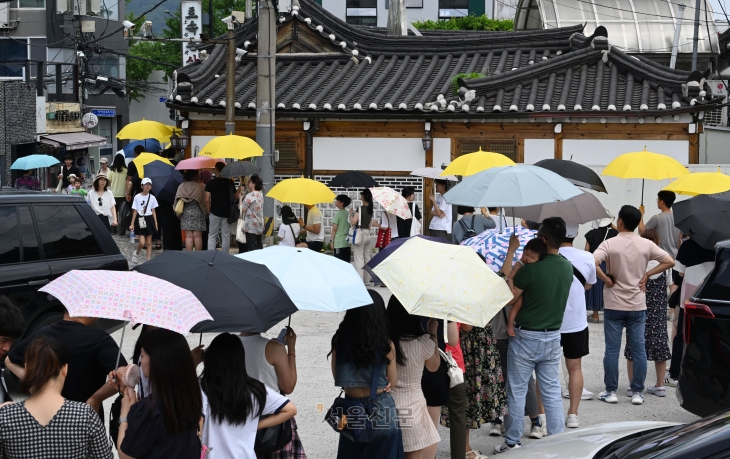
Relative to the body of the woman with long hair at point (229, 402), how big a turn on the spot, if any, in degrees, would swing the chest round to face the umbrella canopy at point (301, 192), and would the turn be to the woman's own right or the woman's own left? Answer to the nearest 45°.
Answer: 0° — they already face it

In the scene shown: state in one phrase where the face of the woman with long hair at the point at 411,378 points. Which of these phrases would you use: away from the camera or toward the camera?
away from the camera

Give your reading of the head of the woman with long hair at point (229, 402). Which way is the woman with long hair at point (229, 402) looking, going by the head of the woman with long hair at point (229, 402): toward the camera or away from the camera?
away from the camera

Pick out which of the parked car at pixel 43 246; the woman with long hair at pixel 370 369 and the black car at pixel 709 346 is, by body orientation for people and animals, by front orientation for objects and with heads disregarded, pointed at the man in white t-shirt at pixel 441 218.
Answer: the woman with long hair

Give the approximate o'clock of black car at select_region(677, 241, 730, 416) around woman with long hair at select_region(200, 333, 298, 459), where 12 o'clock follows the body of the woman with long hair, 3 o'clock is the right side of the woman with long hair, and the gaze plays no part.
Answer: The black car is roughly at 2 o'clock from the woman with long hair.

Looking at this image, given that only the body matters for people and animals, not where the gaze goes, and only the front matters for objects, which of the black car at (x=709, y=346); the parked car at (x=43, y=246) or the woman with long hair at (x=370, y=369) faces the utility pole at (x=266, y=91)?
the woman with long hair

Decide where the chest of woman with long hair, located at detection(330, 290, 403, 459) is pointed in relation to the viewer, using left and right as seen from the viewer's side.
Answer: facing away from the viewer

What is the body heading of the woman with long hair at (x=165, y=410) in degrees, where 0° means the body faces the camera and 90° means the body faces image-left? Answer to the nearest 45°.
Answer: approximately 135°

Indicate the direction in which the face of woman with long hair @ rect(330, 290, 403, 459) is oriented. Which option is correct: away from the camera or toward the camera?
away from the camera

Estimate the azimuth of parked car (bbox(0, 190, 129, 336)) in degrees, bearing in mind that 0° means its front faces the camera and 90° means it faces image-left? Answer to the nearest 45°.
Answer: approximately 90°

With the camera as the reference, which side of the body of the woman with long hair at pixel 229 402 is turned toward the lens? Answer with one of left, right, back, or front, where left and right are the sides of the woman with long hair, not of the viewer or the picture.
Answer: back
